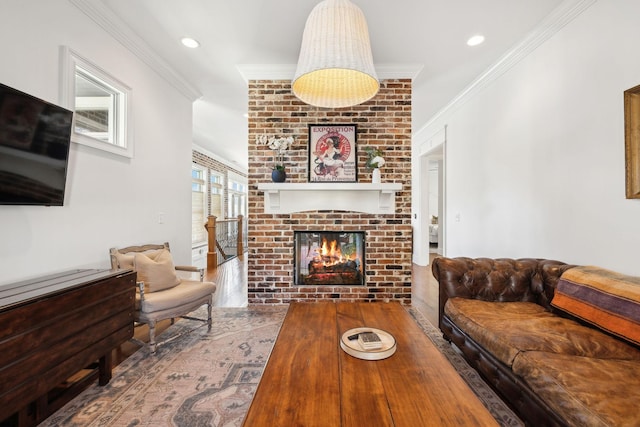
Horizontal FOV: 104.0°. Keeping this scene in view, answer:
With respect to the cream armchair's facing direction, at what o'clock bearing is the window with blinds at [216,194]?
The window with blinds is roughly at 8 o'clock from the cream armchair.

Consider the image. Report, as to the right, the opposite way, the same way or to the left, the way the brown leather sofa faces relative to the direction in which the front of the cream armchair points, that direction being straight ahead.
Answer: the opposite way

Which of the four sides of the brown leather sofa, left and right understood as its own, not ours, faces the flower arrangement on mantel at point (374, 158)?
right

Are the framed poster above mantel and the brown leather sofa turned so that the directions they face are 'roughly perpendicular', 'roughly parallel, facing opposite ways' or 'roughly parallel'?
roughly perpendicular

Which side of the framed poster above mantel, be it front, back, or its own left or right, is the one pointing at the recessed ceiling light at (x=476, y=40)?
left

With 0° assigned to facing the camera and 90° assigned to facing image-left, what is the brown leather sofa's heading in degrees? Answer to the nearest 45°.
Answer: approximately 45°

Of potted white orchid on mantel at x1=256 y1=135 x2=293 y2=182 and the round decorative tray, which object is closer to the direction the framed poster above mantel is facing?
the round decorative tray

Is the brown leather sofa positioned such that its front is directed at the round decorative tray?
yes

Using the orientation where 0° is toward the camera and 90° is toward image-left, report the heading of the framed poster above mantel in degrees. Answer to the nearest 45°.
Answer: approximately 0°
